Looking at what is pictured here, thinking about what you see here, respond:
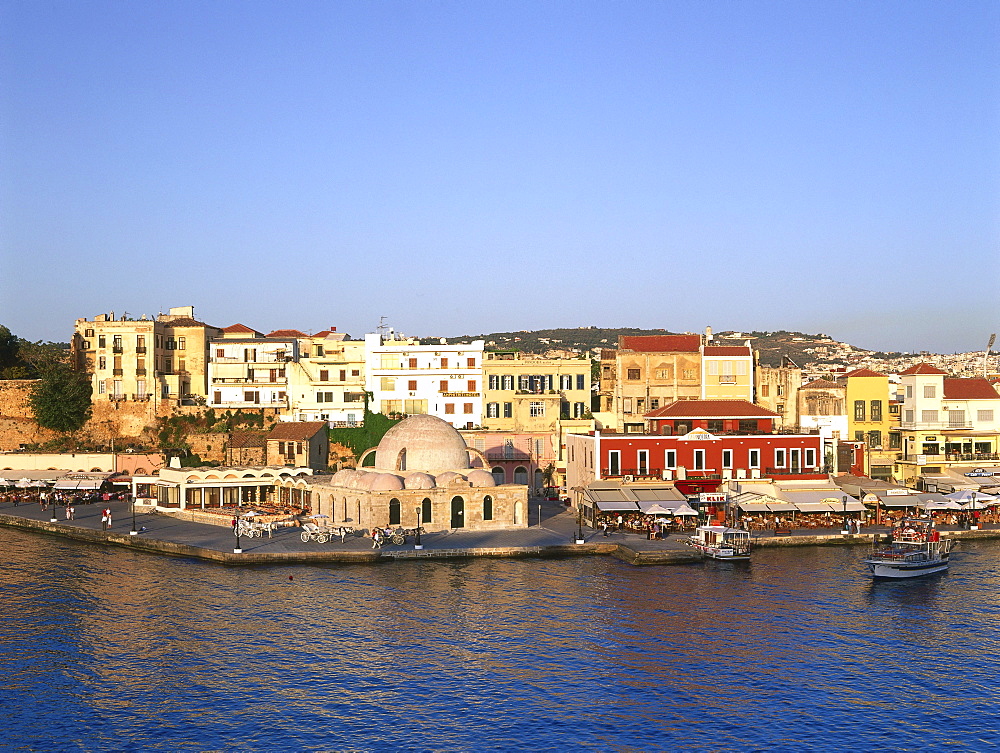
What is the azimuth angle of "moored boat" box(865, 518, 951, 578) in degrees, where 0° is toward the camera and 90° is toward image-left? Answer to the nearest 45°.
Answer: approximately 45°
